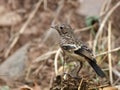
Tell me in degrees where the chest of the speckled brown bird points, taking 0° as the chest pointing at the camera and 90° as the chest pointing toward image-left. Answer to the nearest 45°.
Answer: approximately 90°
